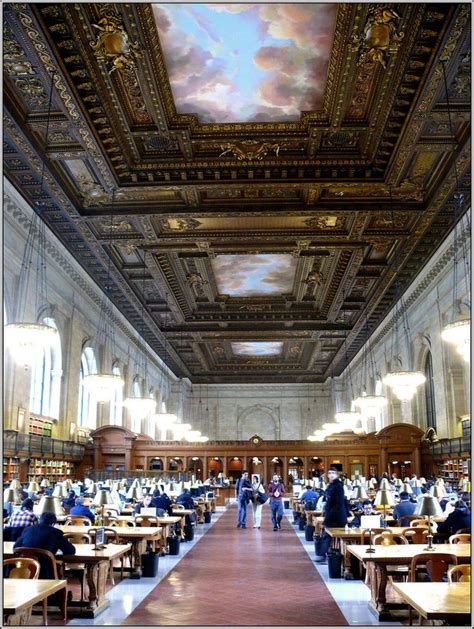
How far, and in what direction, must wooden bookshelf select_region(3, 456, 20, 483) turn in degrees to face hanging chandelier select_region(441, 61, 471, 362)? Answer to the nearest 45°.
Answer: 0° — it already faces it

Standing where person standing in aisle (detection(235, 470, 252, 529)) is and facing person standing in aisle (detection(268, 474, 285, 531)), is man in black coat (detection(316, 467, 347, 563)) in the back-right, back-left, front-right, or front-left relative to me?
front-right

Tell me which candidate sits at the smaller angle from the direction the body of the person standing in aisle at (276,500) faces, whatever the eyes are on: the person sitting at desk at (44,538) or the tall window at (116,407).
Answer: the person sitting at desk

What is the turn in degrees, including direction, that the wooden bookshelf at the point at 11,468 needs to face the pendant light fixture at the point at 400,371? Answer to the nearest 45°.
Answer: approximately 45° to its left

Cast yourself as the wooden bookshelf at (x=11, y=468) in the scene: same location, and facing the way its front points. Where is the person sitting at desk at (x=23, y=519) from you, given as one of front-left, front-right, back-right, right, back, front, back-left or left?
front-right

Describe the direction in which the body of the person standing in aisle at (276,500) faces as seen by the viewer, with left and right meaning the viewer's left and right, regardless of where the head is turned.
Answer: facing the viewer

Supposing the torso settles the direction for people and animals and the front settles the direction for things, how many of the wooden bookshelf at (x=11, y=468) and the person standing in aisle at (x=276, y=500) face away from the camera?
0

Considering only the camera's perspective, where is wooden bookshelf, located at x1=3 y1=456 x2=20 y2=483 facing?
facing the viewer and to the right of the viewer

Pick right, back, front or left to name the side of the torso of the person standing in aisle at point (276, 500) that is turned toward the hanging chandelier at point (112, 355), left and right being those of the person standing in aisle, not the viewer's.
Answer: right
